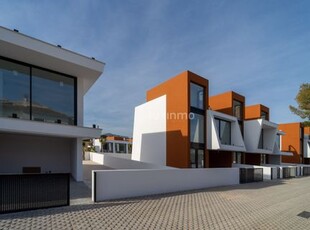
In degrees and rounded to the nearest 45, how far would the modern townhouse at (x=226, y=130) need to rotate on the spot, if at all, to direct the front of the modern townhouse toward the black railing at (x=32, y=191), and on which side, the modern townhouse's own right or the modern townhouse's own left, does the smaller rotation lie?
approximately 45° to the modern townhouse's own right

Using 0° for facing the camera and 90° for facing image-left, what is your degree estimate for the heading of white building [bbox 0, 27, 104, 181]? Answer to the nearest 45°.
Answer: approximately 315°

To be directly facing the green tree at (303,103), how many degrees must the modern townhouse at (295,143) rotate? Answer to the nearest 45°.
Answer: approximately 45° to its right
